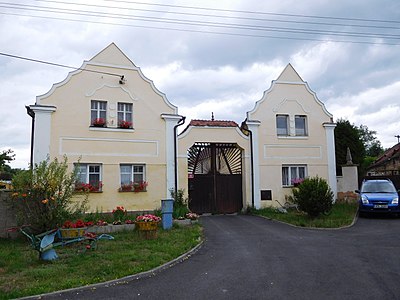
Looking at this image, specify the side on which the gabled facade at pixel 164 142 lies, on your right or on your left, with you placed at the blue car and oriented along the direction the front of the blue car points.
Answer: on your right

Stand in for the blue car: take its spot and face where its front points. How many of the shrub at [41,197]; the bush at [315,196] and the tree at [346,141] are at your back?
1

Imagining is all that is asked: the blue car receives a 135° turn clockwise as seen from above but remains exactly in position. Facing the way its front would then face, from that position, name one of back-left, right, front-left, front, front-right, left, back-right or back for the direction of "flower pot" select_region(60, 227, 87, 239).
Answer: left

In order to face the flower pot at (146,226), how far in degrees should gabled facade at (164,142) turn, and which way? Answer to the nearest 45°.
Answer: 0° — it already faces it

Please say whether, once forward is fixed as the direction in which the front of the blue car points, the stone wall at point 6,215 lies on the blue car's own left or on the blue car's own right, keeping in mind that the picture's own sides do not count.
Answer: on the blue car's own right

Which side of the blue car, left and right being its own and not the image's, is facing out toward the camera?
front

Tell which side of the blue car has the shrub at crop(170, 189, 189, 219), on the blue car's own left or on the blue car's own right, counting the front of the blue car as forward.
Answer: on the blue car's own right

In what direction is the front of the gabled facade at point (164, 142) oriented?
toward the camera

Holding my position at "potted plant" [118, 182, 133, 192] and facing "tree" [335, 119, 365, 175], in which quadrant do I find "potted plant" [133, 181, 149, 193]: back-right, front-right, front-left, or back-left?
front-right

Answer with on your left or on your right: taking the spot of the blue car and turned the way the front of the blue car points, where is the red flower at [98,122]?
on your right

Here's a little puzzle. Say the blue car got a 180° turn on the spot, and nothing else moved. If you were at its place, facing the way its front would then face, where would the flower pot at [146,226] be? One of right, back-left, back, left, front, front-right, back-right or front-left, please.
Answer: back-left

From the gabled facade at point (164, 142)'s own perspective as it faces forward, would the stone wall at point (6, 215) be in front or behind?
in front

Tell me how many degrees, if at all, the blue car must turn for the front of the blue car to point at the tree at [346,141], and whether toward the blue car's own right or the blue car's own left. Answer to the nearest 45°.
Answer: approximately 180°

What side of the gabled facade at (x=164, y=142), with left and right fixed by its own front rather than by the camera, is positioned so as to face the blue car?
left

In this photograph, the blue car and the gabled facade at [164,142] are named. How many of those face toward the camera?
2

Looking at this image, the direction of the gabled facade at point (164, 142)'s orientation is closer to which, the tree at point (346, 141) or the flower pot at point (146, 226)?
the flower pot
